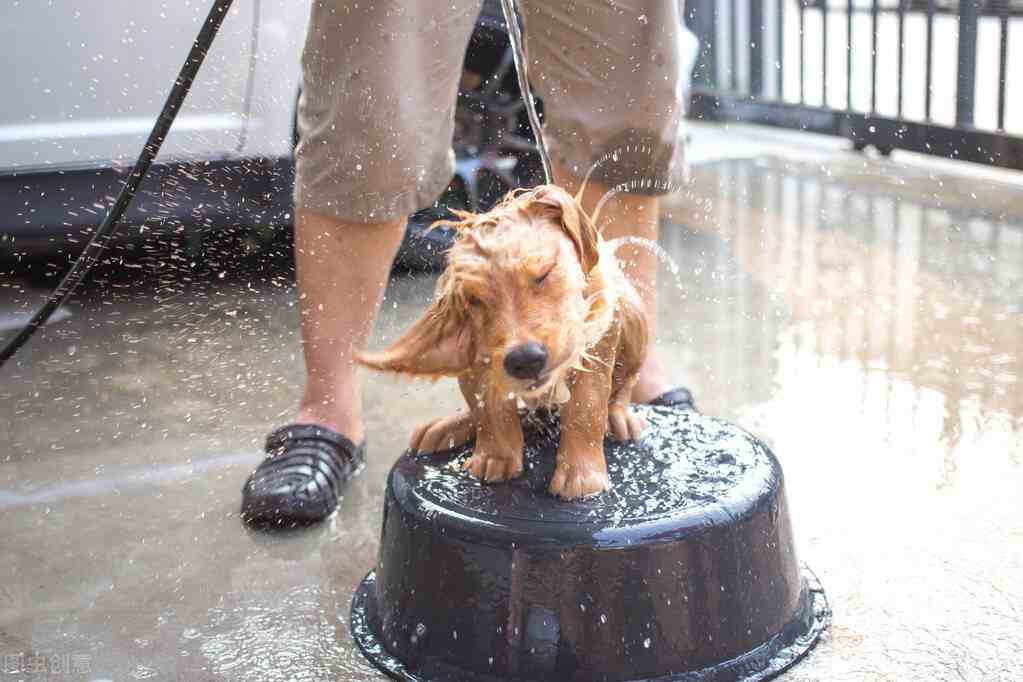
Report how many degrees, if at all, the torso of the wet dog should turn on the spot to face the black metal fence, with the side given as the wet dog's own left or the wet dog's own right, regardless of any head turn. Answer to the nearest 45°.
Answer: approximately 180°

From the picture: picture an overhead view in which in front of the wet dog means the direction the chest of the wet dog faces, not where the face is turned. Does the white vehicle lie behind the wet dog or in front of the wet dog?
behind

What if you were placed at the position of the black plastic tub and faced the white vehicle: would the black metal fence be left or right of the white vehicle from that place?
right

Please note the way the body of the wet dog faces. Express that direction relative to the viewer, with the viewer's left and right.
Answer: facing the viewer
